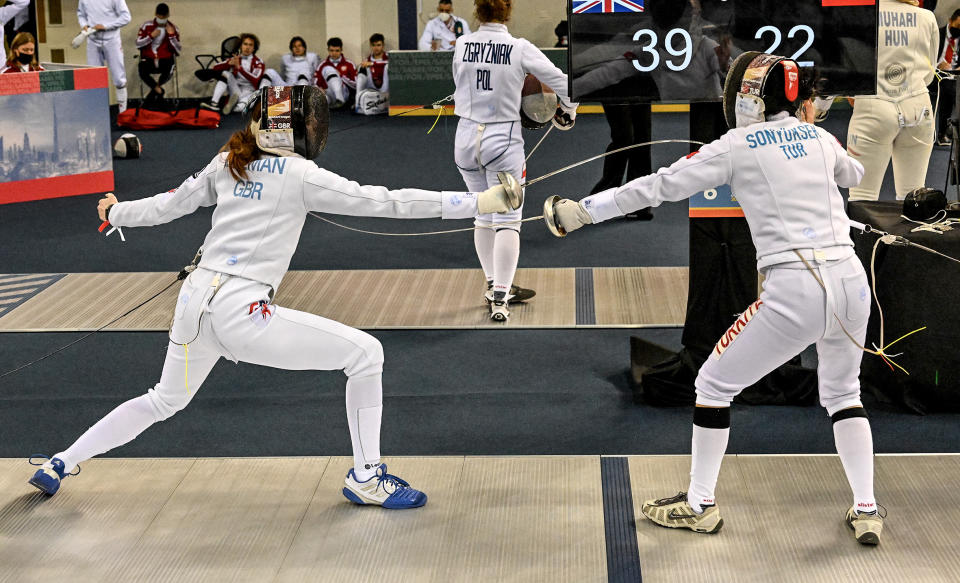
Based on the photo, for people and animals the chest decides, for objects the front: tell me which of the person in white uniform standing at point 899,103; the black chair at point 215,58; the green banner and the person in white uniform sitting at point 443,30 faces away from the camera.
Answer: the person in white uniform standing at point 899,103

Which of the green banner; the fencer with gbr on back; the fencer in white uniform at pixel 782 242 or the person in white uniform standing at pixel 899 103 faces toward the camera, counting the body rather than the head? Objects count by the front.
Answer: the green banner

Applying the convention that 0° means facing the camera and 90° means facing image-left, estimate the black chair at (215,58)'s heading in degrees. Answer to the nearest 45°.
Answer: approximately 45°

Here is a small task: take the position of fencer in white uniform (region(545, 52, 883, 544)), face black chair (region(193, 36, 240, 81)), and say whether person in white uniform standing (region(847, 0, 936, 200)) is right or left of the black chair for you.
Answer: right

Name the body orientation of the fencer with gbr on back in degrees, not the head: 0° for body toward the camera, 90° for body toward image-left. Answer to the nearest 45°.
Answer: approximately 225°

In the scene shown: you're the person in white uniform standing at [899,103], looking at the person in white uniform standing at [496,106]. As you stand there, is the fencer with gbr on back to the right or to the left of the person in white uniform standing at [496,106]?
left

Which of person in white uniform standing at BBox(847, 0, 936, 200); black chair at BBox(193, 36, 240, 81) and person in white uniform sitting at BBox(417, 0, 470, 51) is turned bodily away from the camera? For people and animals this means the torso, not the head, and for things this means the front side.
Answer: person in white uniform standing at BBox(847, 0, 936, 200)

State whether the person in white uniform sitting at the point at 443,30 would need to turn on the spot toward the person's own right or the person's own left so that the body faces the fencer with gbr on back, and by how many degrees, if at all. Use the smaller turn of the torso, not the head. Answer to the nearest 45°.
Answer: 0° — they already face them

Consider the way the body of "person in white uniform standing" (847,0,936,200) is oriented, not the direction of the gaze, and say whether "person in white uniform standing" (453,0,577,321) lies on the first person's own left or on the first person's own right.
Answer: on the first person's own left

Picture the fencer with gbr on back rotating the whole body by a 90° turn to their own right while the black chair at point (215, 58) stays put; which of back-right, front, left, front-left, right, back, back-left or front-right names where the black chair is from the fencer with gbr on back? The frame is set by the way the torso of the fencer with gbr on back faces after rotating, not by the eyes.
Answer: back-left

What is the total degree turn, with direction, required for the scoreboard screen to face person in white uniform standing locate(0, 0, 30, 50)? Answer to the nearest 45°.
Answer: approximately 135° to its right

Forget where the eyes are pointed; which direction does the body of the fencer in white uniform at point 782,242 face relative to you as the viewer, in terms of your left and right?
facing away from the viewer and to the left of the viewer

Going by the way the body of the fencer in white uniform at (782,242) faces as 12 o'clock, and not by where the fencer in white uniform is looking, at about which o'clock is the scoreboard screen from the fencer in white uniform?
The scoreboard screen is roughly at 1 o'clock from the fencer in white uniform.

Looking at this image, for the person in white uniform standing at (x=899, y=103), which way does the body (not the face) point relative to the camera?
away from the camera

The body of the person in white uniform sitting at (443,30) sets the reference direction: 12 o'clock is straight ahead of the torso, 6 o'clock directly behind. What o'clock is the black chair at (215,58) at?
The black chair is roughly at 3 o'clock from the person in white uniform sitting.

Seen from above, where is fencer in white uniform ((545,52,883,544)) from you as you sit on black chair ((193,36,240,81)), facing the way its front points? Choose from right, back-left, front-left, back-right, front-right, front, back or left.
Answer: front-left

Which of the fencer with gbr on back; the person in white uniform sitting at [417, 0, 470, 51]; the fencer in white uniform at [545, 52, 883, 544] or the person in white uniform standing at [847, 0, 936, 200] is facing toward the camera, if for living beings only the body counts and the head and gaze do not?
the person in white uniform sitting at [417, 0, 470, 51]
